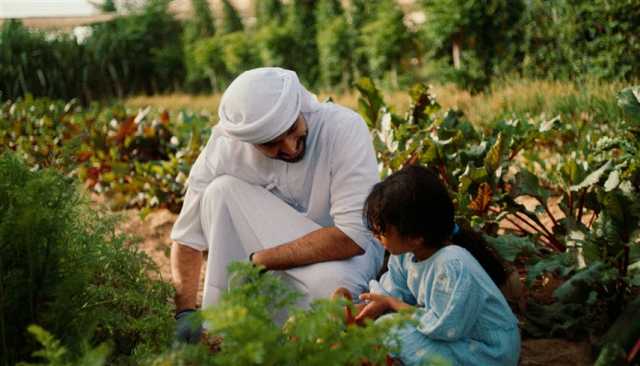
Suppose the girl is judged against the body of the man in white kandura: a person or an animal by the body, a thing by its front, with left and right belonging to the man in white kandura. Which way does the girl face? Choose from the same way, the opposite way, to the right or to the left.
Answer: to the right

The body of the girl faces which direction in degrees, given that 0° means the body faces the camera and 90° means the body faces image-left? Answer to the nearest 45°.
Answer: approximately 90°

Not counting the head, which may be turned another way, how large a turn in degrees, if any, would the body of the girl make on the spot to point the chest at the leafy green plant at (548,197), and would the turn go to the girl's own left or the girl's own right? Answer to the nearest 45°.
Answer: approximately 135° to the girl's own right

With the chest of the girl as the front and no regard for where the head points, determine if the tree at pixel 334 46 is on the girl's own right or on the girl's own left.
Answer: on the girl's own right

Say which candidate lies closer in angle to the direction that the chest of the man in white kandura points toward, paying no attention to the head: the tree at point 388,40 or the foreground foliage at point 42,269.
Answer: the foreground foliage

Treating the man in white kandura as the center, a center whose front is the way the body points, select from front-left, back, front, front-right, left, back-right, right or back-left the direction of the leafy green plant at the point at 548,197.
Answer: left

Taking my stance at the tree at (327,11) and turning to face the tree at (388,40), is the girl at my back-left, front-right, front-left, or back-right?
front-right

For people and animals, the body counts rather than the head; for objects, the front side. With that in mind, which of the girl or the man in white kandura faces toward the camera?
the man in white kandura

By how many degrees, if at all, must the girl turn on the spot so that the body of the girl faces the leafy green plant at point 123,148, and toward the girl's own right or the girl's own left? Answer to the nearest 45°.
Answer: approximately 45° to the girl's own right

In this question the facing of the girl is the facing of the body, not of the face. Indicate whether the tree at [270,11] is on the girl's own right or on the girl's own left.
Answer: on the girl's own right

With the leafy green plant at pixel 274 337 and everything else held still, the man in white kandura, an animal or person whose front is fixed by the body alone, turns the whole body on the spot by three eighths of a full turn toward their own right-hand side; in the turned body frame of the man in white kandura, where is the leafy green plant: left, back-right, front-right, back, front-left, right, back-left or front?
back-left

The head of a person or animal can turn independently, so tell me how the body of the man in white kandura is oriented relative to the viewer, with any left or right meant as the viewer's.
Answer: facing the viewer

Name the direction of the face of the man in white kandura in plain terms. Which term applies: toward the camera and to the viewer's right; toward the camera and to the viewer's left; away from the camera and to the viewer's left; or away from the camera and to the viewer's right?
toward the camera and to the viewer's right

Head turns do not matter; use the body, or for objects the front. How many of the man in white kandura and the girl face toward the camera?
1

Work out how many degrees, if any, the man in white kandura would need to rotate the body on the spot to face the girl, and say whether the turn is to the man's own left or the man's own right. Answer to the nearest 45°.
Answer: approximately 45° to the man's own left

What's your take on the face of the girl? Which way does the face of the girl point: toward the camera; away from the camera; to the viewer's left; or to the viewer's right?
to the viewer's left

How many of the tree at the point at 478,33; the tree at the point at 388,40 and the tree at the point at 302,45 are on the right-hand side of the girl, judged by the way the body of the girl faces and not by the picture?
3
